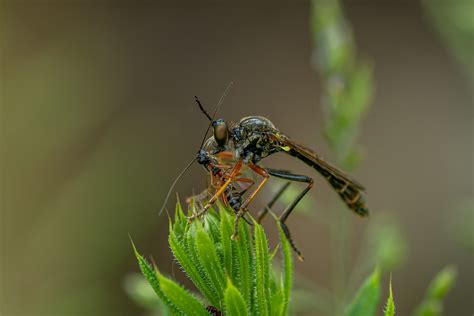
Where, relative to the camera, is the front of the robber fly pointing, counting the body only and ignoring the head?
to the viewer's left
